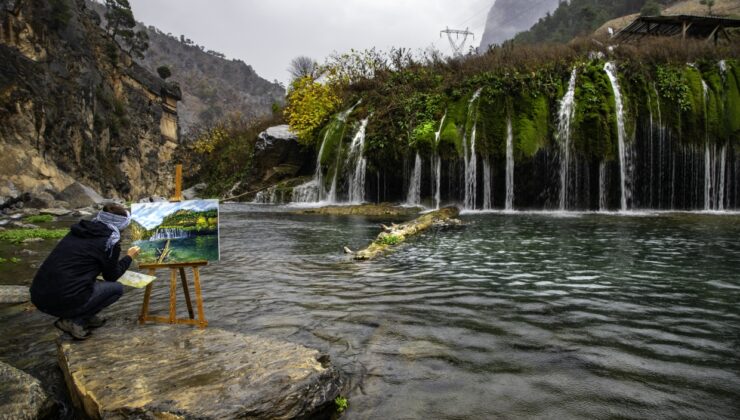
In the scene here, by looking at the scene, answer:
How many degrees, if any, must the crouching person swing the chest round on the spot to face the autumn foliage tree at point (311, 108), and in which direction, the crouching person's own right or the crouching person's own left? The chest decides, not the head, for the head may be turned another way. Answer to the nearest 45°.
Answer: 0° — they already face it

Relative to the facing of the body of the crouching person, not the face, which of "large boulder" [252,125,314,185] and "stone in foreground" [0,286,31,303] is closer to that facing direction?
the large boulder

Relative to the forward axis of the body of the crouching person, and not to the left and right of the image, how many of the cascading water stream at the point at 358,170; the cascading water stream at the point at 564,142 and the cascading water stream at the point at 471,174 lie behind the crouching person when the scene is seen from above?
0

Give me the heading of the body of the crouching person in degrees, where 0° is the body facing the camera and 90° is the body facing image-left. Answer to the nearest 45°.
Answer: approximately 225°

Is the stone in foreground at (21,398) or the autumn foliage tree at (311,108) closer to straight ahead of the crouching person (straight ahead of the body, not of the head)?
the autumn foliage tree

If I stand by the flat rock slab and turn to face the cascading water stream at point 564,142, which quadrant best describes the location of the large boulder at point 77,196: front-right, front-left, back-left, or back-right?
front-left

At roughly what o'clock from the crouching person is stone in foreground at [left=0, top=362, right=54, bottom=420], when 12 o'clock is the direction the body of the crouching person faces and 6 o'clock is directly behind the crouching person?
The stone in foreground is roughly at 5 o'clock from the crouching person.

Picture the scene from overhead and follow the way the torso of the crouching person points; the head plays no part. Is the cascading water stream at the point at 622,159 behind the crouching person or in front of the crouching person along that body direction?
in front

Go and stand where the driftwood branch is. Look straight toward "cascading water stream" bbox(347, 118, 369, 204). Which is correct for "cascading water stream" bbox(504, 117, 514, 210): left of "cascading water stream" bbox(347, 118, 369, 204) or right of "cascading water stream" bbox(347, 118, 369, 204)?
right

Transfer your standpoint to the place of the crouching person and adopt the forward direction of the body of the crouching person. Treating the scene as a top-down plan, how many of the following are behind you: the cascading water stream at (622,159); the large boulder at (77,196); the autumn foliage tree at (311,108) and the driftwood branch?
0

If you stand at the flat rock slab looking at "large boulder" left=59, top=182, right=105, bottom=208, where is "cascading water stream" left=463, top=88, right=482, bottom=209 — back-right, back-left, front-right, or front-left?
front-right

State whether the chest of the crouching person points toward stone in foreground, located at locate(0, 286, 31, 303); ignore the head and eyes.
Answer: no

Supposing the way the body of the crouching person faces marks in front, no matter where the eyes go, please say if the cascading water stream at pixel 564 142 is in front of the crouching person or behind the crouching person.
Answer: in front

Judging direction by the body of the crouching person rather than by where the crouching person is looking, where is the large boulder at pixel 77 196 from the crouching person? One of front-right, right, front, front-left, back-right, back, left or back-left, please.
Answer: front-left

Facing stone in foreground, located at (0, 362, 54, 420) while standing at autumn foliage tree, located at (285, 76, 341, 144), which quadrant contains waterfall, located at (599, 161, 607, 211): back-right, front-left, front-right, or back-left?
front-left
